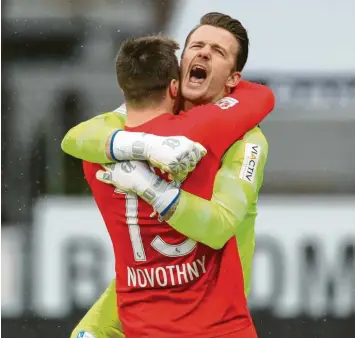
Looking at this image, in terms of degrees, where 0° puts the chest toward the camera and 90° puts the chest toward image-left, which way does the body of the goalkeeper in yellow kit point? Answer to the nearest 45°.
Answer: approximately 45°

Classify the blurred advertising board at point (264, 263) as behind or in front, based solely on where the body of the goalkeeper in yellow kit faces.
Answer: behind
